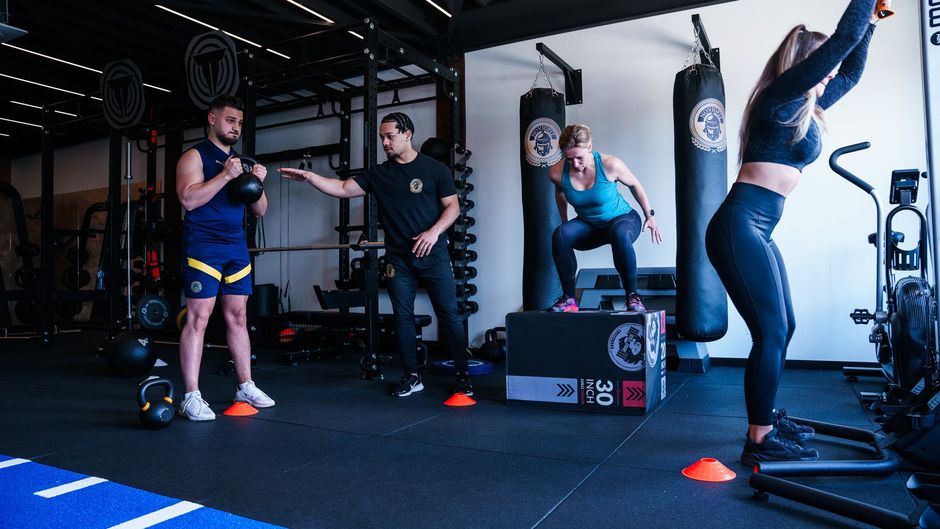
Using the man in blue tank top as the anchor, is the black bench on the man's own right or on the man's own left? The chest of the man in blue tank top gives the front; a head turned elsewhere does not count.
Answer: on the man's own left

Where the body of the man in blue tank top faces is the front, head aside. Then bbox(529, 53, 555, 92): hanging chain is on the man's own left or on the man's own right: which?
on the man's own left

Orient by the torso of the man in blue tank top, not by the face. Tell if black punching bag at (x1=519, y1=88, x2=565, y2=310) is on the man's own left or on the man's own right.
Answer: on the man's own left

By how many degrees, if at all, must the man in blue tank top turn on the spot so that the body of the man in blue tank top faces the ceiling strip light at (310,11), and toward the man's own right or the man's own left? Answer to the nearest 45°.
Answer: approximately 135° to the man's own left

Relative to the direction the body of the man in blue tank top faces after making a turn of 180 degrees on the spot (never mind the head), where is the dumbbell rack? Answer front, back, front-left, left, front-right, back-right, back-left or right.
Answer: right

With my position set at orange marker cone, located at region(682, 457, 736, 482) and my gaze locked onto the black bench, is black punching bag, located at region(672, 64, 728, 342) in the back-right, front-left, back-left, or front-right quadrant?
front-right

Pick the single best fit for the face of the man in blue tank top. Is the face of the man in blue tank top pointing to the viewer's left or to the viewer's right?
to the viewer's right

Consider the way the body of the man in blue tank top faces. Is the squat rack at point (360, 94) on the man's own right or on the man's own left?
on the man's own left

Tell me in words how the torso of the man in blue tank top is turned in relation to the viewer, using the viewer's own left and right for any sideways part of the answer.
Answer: facing the viewer and to the right of the viewer

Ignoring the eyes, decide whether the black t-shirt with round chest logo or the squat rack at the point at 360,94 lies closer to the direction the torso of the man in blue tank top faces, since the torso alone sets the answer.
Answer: the black t-shirt with round chest logo

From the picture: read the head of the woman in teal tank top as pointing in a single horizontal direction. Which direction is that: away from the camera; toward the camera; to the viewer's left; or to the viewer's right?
toward the camera
